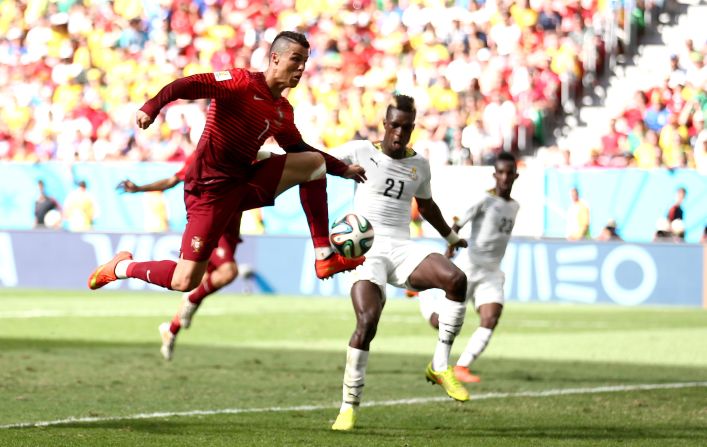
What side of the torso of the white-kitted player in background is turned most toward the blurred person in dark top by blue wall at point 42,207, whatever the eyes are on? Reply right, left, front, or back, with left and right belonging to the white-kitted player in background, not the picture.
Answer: back

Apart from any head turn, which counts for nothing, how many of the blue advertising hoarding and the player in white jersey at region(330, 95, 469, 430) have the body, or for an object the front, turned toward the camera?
2

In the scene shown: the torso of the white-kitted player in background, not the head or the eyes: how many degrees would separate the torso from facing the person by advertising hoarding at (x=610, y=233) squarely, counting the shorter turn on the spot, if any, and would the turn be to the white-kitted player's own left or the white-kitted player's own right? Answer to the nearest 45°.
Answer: approximately 135° to the white-kitted player's own left

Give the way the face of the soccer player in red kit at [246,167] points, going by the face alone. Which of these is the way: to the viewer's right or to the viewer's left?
to the viewer's right
